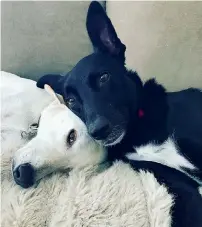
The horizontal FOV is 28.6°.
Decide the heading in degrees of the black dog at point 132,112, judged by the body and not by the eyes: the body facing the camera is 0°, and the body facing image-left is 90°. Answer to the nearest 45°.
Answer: approximately 45°
